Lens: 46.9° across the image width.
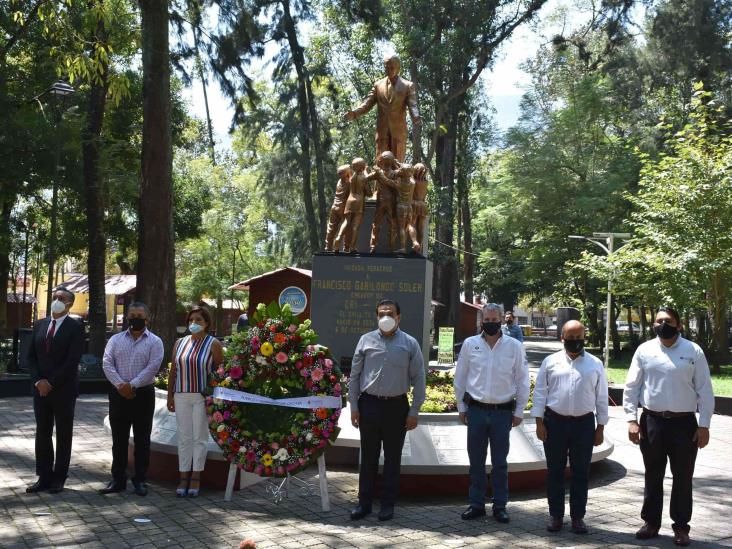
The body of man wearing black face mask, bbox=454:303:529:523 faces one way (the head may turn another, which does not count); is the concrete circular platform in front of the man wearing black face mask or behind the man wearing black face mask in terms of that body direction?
behind

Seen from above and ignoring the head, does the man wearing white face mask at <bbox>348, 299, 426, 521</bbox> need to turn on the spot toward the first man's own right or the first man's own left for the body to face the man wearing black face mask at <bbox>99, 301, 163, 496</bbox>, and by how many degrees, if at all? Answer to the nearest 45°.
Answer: approximately 90° to the first man's own right

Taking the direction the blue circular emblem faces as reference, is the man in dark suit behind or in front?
in front

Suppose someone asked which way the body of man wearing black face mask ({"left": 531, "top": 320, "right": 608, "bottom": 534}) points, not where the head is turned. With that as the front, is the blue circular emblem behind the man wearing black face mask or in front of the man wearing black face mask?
behind

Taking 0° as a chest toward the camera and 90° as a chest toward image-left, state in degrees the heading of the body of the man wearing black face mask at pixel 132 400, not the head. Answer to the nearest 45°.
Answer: approximately 0°

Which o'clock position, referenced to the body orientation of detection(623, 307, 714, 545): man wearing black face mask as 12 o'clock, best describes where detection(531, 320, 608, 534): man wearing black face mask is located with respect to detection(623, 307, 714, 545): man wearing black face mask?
detection(531, 320, 608, 534): man wearing black face mask is roughly at 3 o'clock from detection(623, 307, 714, 545): man wearing black face mask.

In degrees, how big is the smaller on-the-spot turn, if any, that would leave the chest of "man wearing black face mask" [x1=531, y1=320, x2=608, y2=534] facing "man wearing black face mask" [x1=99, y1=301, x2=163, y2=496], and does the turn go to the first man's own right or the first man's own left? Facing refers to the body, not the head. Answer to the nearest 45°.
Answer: approximately 90° to the first man's own right

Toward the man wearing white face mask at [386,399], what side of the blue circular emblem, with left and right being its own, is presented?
front

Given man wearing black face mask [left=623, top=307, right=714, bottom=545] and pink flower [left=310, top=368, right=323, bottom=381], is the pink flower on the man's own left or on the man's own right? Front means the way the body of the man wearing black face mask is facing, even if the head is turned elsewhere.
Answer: on the man's own right

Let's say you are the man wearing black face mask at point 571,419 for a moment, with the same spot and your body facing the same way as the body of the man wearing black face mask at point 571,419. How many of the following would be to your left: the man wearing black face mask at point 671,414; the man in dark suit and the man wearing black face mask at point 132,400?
1

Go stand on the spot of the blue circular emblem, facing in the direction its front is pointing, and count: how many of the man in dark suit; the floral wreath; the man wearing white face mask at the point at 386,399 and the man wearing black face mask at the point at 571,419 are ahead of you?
4

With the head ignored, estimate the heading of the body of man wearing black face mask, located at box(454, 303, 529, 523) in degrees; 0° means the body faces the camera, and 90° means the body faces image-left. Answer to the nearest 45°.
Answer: approximately 0°

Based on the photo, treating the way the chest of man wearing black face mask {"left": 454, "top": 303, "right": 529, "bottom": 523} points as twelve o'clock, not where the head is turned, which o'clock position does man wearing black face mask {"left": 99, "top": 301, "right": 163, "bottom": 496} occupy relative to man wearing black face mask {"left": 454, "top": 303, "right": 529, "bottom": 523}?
man wearing black face mask {"left": 99, "top": 301, "right": 163, "bottom": 496} is roughly at 3 o'clock from man wearing black face mask {"left": 454, "top": 303, "right": 529, "bottom": 523}.
